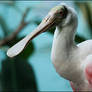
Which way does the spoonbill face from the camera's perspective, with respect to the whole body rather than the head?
to the viewer's left
